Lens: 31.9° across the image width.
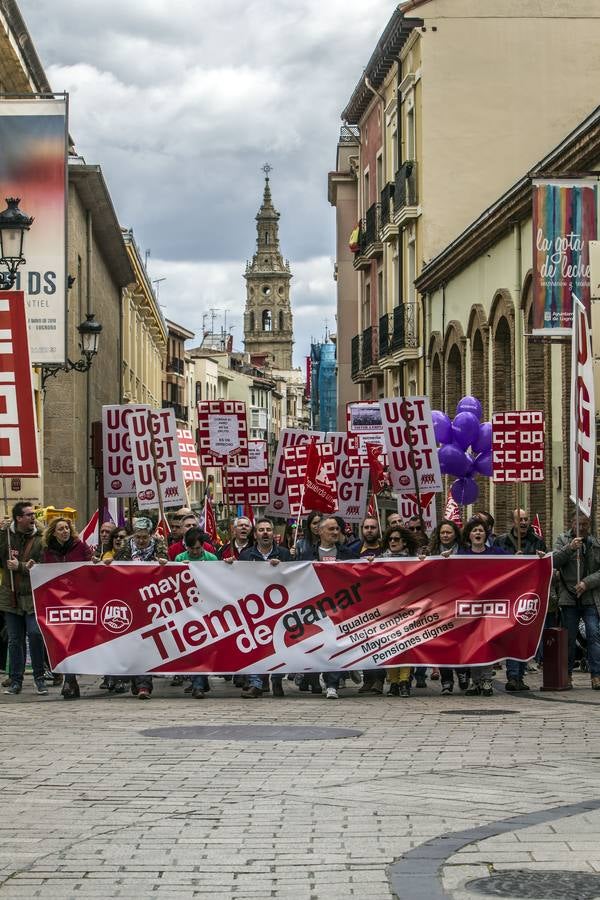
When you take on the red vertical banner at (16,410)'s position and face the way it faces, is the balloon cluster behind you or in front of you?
behind

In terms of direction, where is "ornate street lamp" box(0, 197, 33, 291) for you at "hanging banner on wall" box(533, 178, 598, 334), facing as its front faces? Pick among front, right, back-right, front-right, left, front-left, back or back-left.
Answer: front-right

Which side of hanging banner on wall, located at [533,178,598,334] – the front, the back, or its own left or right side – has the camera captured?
front

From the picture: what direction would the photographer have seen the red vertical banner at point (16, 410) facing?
facing the viewer

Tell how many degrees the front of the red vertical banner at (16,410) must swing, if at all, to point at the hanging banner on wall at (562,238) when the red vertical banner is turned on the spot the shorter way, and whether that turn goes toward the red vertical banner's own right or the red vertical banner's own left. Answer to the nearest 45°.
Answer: approximately 135° to the red vertical banner's own left

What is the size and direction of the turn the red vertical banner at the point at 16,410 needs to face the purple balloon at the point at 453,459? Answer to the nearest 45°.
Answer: approximately 135° to its left

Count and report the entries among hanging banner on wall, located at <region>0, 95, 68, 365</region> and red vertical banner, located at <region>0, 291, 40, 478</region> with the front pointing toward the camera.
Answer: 2
